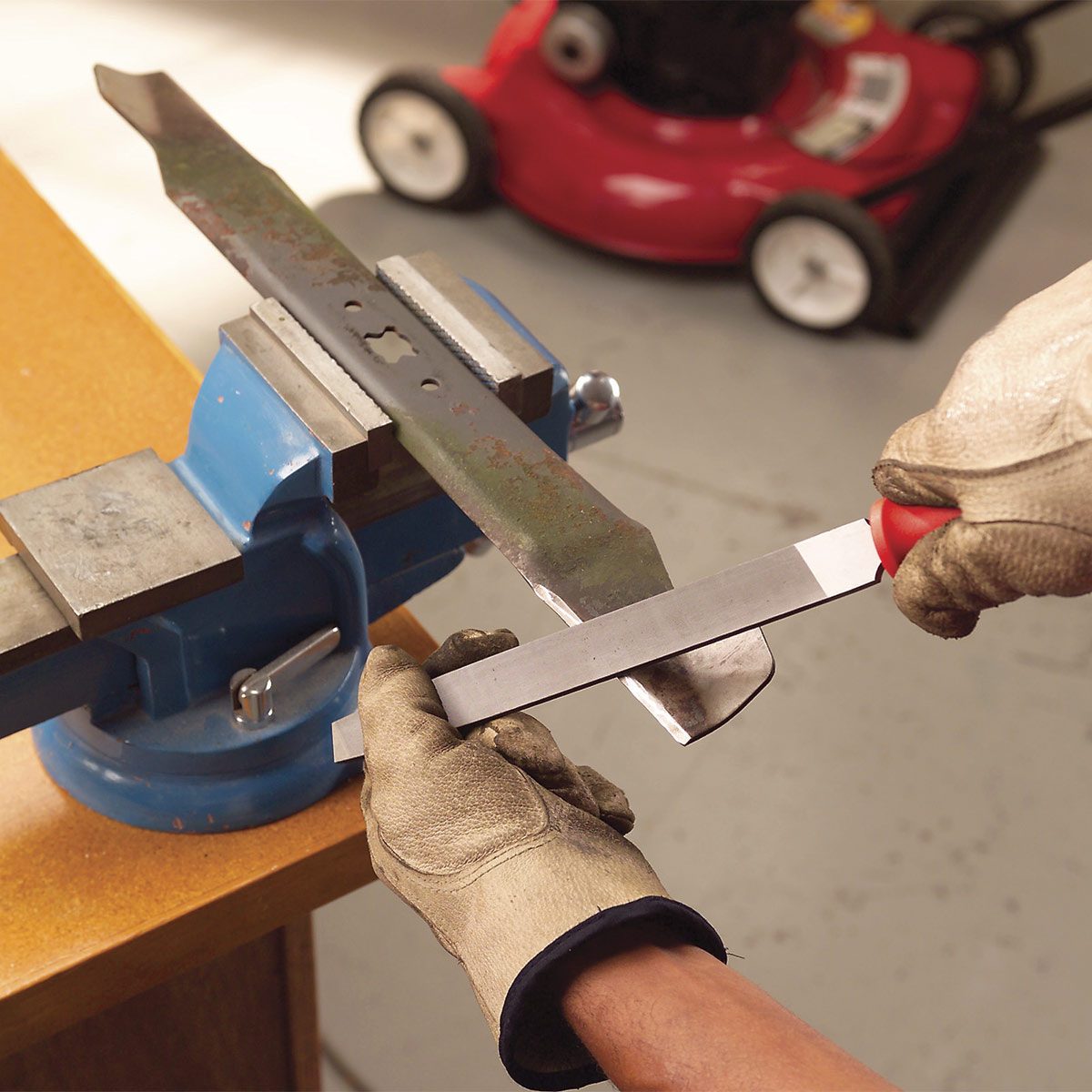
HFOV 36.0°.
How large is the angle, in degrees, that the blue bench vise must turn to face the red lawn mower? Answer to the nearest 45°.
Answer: approximately 45° to its left

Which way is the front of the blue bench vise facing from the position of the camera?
facing away from the viewer and to the right of the viewer
